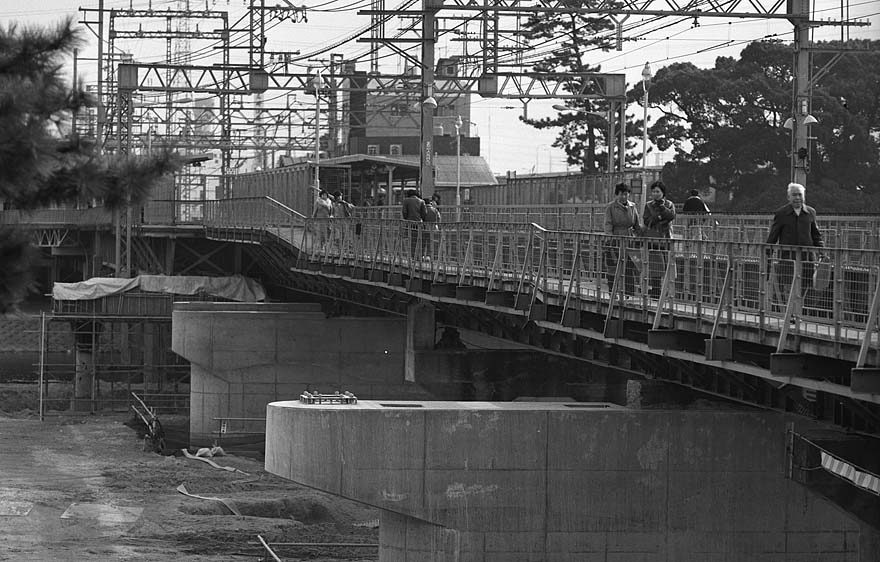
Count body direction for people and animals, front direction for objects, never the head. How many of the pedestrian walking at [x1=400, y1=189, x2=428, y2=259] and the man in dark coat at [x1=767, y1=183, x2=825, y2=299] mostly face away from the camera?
1

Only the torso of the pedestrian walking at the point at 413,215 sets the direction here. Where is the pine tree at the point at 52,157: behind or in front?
behind

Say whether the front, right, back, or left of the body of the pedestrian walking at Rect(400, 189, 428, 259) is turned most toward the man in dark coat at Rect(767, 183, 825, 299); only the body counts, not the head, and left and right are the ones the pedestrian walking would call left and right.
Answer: back

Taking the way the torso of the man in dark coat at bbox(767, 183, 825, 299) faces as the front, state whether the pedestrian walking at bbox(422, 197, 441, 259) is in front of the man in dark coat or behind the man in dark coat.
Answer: behind

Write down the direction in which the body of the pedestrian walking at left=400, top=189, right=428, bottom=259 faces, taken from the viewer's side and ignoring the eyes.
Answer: away from the camera

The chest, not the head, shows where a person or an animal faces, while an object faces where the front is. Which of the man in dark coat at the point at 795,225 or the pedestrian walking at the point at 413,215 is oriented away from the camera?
the pedestrian walking

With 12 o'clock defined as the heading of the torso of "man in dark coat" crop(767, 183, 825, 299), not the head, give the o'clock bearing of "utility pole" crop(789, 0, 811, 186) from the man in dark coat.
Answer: The utility pole is roughly at 6 o'clock from the man in dark coat.

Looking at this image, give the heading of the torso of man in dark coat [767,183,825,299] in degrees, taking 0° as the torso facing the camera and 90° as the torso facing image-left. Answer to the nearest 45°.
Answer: approximately 0°

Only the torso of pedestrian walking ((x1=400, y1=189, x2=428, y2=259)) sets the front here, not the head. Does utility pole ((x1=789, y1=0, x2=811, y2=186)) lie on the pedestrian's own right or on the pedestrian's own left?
on the pedestrian's own right

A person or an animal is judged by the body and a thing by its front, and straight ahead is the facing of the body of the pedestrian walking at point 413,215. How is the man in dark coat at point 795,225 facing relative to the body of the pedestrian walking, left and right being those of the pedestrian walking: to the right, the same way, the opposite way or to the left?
the opposite way
